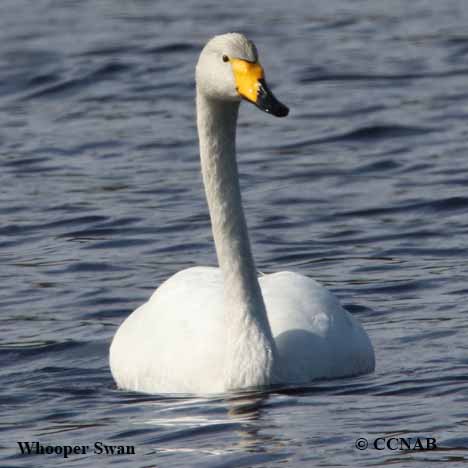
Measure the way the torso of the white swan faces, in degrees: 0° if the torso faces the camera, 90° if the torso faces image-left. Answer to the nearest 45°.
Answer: approximately 0°
